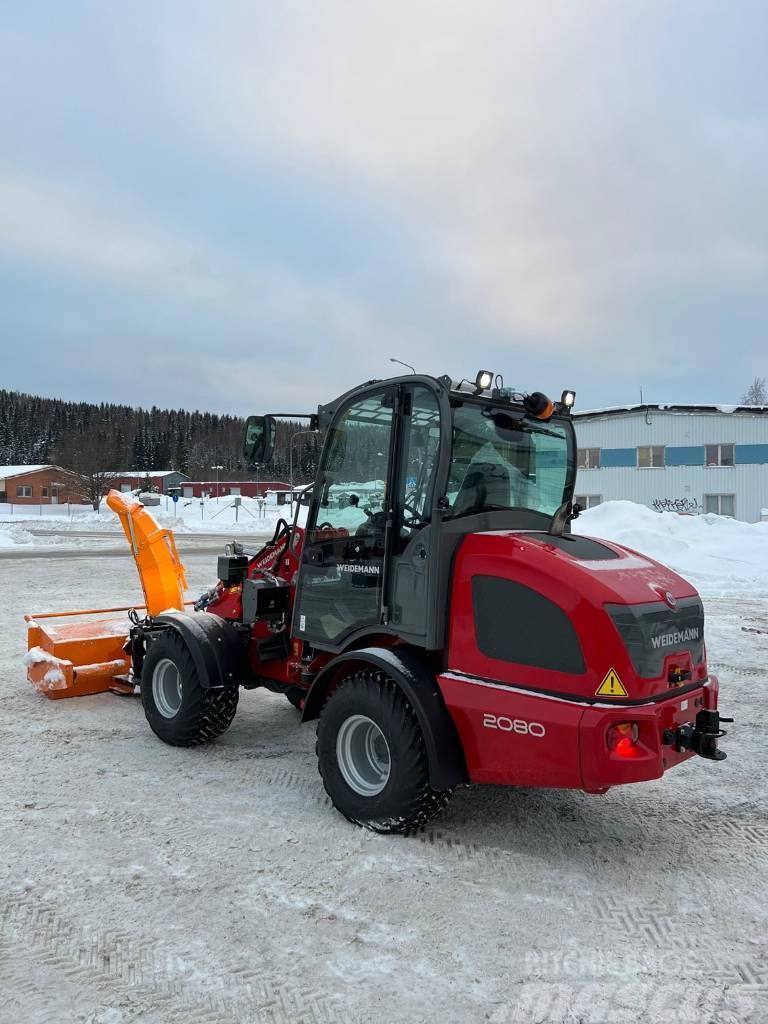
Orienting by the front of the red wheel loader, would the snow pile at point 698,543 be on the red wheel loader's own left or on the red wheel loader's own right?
on the red wheel loader's own right

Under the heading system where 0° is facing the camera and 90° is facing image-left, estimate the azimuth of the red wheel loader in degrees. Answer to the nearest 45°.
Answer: approximately 135°
